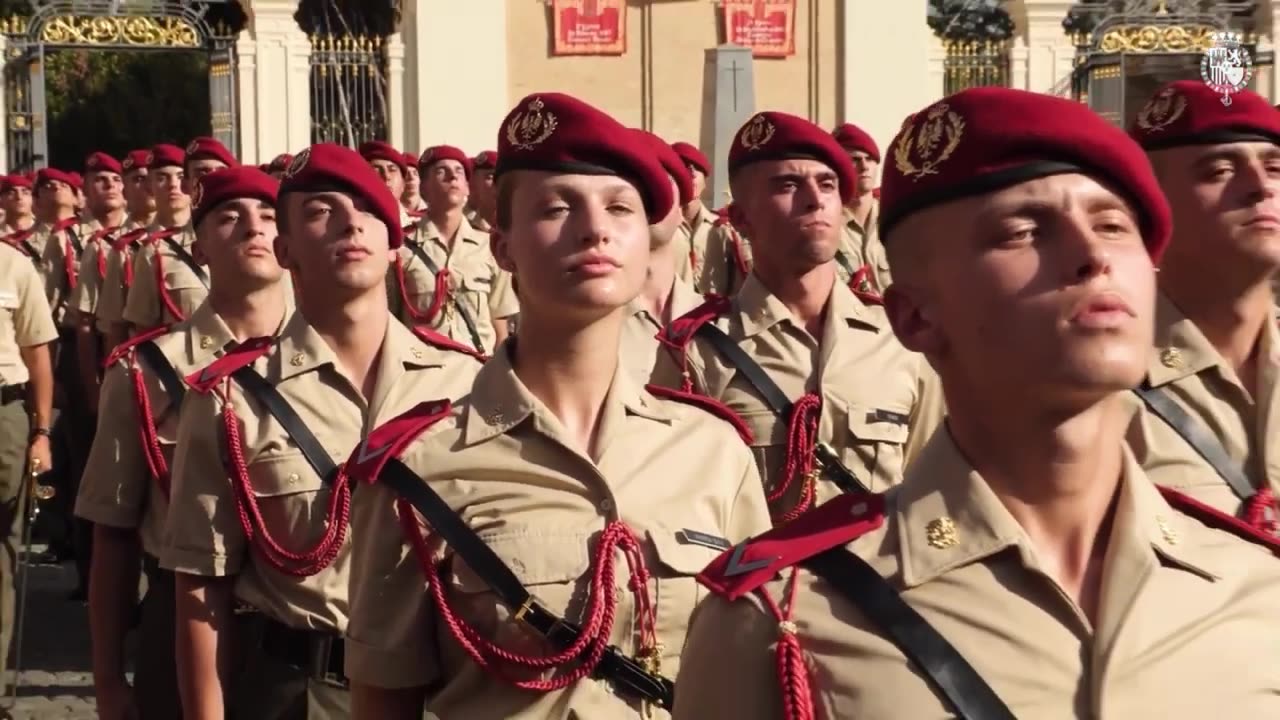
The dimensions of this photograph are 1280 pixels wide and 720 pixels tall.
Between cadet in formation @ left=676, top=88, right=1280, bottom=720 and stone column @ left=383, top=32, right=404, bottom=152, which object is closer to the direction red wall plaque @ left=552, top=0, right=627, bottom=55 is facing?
the cadet in formation

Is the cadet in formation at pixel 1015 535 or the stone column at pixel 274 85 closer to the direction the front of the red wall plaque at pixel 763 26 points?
the cadet in formation

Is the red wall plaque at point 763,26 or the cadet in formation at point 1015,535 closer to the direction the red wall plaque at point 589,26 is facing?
the cadet in formation

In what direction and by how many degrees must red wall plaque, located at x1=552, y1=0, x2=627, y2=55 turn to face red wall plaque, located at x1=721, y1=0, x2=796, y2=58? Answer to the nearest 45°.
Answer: approximately 90° to its left

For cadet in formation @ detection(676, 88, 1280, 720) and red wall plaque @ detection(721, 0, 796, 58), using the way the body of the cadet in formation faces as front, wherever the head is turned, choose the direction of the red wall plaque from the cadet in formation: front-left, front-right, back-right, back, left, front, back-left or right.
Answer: back-left

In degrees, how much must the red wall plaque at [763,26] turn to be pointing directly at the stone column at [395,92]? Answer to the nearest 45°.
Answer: approximately 45° to its right

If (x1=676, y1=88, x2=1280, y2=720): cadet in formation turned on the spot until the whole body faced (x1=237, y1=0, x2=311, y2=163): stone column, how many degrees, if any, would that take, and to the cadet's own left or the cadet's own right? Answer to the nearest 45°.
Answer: approximately 135° to the cadet's own left

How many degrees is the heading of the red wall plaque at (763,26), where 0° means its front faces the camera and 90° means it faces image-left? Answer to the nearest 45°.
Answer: approximately 0°

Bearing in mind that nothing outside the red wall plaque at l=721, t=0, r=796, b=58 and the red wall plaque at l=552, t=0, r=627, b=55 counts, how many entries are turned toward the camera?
2

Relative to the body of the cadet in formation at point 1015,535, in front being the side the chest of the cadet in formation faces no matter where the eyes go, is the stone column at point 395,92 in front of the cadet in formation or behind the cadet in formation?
behind

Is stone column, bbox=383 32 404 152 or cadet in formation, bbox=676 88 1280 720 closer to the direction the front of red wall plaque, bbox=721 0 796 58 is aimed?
the cadet in formation

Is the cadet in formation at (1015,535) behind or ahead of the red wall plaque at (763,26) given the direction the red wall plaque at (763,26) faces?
ahead
